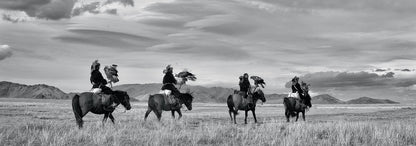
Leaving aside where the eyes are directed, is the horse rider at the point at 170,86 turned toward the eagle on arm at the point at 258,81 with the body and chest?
yes

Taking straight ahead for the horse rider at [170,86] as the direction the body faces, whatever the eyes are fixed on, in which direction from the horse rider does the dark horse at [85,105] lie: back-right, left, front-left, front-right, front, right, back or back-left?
back-right

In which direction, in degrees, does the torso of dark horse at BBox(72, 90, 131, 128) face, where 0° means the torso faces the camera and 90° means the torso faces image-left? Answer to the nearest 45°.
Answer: approximately 270°

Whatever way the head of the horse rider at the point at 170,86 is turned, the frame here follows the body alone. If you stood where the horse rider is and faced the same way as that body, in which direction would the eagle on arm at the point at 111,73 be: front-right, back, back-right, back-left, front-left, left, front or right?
back-right

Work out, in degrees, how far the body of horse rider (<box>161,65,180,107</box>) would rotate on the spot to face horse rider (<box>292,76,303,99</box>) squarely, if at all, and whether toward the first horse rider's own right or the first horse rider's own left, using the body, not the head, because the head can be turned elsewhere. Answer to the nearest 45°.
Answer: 0° — they already face them

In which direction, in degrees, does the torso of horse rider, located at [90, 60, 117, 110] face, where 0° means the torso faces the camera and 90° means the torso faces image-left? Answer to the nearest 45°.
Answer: approximately 270°

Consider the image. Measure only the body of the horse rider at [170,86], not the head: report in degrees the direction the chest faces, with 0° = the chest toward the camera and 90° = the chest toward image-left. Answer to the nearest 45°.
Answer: approximately 270°

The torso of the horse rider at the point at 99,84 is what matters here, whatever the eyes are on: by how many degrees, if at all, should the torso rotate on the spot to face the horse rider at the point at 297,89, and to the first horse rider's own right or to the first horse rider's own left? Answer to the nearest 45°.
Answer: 0° — they already face them

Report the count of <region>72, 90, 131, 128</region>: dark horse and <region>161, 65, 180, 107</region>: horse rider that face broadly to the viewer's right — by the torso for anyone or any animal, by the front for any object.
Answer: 2
